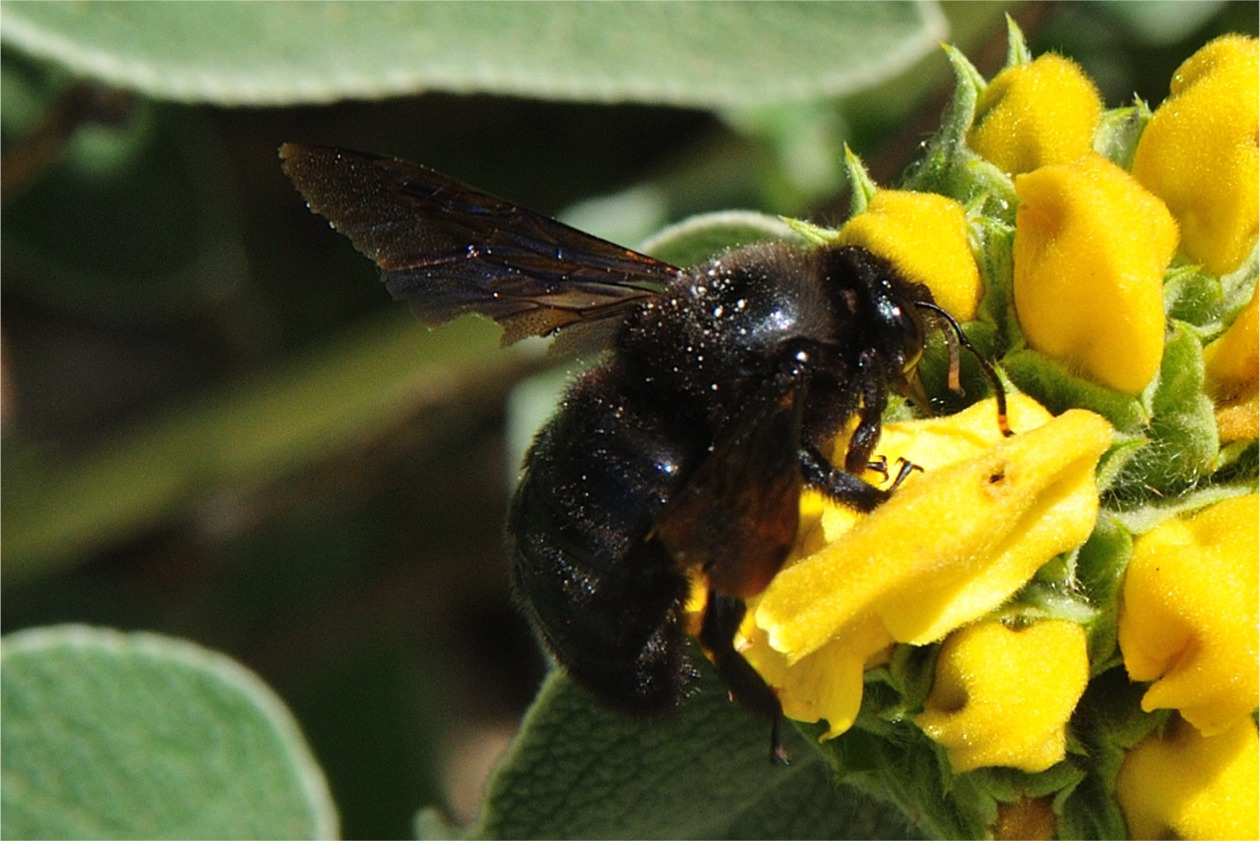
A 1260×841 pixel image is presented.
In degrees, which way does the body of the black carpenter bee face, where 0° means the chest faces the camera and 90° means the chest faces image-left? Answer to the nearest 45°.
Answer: approximately 270°

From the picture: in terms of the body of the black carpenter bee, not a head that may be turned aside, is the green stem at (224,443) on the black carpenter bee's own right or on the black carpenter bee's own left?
on the black carpenter bee's own left

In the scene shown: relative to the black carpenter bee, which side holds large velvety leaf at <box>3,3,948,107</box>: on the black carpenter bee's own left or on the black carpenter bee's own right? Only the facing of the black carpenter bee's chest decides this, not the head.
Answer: on the black carpenter bee's own left
